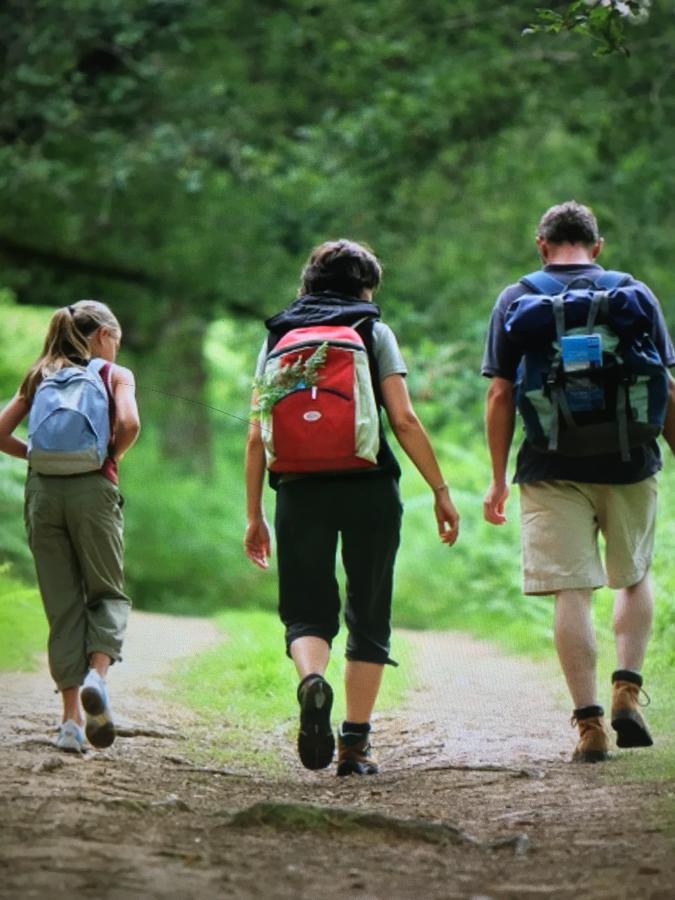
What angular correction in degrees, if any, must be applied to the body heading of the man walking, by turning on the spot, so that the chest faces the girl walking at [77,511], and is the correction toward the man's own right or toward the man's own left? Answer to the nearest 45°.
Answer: approximately 90° to the man's own left

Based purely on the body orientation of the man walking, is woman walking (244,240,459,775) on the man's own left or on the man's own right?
on the man's own left

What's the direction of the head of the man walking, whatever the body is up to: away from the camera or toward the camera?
away from the camera

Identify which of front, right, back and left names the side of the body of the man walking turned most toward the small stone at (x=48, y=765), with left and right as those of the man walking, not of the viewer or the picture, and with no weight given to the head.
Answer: left

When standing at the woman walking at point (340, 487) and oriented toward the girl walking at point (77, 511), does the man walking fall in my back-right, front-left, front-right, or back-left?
back-right

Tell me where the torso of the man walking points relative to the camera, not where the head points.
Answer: away from the camera
